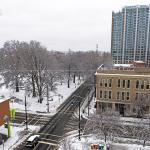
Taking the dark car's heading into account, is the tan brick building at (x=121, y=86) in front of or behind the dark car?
behind

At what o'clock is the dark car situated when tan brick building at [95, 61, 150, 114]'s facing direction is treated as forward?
The dark car is roughly at 1 o'clock from the tan brick building.

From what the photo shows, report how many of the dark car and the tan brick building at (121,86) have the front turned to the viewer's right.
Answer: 0

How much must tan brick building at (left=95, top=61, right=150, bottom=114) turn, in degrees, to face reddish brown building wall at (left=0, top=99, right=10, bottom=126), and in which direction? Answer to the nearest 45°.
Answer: approximately 45° to its right

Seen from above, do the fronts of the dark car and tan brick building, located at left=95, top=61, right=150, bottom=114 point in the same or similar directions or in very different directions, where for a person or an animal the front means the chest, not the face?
same or similar directions

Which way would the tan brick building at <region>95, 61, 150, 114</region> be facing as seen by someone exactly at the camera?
facing the viewer

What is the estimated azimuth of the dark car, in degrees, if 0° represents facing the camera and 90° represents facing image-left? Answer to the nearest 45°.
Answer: approximately 45°
